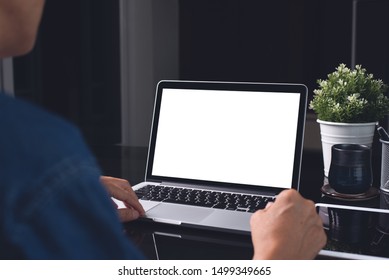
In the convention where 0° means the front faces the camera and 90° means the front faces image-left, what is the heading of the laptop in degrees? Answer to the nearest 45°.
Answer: approximately 45°
